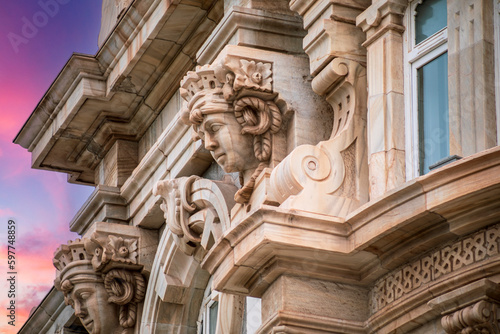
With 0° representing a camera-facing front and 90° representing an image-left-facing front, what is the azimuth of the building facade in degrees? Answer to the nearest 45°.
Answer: approximately 45°
